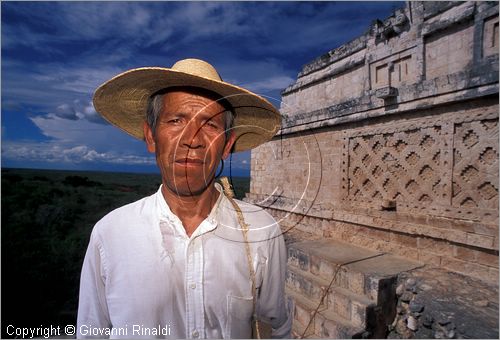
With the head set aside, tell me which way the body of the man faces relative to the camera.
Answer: toward the camera

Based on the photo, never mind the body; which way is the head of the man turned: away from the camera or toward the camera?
toward the camera
